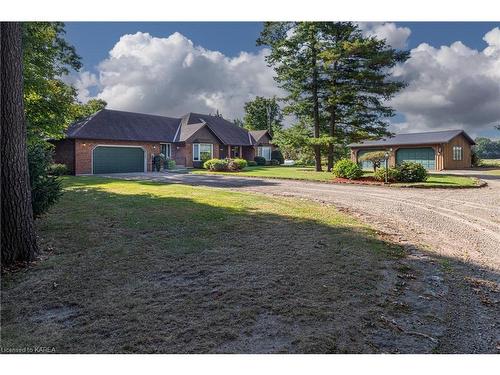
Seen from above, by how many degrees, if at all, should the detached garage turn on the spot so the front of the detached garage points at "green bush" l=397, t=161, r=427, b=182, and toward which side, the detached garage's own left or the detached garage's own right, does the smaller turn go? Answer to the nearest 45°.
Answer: approximately 45° to the detached garage's own left

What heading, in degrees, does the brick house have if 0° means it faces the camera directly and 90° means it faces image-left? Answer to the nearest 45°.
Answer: approximately 315°

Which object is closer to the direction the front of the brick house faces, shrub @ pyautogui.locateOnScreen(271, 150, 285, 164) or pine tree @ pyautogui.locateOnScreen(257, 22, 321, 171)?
the pine tree

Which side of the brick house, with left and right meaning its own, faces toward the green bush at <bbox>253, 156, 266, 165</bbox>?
left

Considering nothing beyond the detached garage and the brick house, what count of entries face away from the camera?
0

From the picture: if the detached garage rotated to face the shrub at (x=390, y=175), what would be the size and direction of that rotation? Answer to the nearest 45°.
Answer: approximately 45° to its left

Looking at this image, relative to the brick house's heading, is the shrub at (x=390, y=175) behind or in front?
in front

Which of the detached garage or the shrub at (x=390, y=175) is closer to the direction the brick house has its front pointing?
the shrub

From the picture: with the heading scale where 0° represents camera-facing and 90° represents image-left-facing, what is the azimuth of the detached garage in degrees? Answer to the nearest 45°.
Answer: approximately 45°
